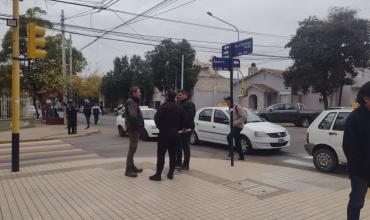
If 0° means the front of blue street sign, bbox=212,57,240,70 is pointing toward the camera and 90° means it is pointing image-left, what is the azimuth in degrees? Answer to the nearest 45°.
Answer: approximately 0°

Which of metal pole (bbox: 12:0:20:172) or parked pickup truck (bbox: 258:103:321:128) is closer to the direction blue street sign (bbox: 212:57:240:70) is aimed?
the metal pole

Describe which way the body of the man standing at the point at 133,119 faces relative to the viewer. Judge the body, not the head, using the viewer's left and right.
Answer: facing to the right of the viewer

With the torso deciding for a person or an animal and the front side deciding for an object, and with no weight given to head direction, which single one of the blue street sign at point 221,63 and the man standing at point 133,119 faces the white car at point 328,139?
the man standing

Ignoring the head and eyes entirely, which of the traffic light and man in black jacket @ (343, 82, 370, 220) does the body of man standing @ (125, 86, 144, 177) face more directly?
the man in black jacket

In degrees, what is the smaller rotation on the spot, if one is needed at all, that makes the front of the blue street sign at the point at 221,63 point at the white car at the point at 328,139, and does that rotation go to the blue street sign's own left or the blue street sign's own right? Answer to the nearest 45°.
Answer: approximately 90° to the blue street sign's own left
